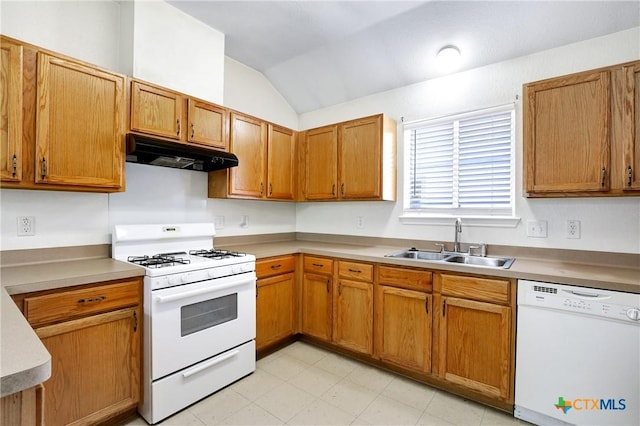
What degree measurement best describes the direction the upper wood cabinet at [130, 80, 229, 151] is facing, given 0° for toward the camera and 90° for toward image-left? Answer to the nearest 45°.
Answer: approximately 315°

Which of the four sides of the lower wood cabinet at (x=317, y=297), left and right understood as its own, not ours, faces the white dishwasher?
left

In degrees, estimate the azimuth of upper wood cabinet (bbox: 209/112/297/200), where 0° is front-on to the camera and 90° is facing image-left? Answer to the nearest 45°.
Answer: approximately 315°

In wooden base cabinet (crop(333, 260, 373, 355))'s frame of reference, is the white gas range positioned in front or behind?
in front

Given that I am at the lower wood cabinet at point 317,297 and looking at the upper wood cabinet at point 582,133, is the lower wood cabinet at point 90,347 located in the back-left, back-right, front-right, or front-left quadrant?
back-right

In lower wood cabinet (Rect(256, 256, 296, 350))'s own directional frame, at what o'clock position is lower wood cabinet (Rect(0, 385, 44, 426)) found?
lower wood cabinet (Rect(0, 385, 44, 426)) is roughly at 2 o'clock from lower wood cabinet (Rect(256, 256, 296, 350)).

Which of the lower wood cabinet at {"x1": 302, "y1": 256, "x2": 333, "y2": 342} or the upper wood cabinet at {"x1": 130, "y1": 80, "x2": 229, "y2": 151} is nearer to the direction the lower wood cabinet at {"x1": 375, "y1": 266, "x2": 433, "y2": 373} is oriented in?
the upper wood cabinet

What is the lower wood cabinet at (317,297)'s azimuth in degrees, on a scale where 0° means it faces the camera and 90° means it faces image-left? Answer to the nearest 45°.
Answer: approximately 45°
